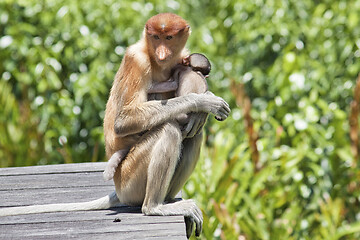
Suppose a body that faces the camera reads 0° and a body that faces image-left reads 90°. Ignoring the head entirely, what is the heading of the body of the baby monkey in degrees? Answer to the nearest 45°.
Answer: approximately 135°
